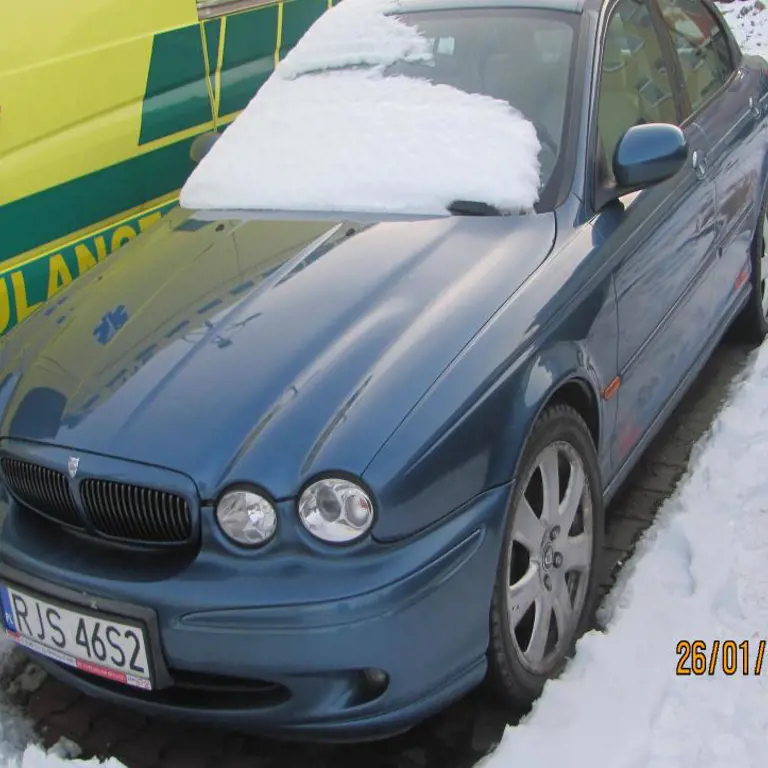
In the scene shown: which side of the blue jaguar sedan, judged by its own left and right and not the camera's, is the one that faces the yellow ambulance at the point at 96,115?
right

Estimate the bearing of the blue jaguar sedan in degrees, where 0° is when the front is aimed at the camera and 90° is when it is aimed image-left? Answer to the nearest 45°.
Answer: approximately 45°
